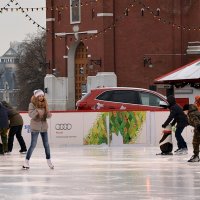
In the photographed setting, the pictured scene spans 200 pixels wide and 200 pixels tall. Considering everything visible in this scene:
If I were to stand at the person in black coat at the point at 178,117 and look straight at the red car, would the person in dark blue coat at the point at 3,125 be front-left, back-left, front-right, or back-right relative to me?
front-left

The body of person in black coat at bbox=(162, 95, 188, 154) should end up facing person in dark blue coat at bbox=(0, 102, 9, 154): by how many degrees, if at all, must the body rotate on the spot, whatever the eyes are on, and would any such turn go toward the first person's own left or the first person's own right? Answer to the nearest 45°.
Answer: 0° — they already face them

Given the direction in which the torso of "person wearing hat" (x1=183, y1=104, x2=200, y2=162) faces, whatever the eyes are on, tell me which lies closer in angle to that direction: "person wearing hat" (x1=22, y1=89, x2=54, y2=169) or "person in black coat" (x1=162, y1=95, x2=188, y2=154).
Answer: the person wearing hat

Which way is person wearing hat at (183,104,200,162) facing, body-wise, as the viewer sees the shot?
to the viewer's left

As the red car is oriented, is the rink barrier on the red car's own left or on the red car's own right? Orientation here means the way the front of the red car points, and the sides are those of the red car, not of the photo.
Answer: on the red car's own right

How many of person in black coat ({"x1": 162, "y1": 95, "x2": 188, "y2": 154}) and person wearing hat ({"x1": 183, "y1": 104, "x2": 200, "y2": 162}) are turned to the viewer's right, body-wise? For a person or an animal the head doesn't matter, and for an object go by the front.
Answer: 0

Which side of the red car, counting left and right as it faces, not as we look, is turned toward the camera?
right

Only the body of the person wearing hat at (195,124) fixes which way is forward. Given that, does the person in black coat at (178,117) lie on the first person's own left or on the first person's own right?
on the first person's own right

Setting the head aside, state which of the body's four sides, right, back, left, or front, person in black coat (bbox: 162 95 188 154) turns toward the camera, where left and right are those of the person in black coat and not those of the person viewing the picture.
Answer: left

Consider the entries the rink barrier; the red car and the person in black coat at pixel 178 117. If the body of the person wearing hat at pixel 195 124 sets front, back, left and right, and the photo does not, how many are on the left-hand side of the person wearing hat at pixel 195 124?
0
